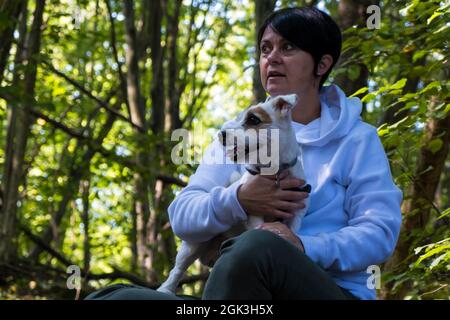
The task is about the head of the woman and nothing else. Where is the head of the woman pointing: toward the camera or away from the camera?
toward the camera

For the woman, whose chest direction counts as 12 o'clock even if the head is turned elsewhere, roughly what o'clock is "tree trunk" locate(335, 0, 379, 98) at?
The tree trunk is roughly at 5 o'clock from the woman.

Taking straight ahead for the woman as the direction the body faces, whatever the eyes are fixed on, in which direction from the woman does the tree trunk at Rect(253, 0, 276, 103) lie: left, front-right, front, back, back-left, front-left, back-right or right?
back-right

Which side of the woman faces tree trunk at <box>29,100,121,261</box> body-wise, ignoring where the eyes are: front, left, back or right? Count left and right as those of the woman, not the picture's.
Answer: right

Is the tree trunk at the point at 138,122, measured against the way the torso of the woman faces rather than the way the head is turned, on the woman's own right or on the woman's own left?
on the woman's own right

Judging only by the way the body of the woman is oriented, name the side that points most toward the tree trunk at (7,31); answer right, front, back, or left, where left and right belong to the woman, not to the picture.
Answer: right

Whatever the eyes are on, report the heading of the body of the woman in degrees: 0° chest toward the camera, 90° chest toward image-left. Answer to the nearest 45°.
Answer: approximately 45°

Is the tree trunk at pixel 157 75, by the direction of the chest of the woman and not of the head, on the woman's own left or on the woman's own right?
on the woman's own right
